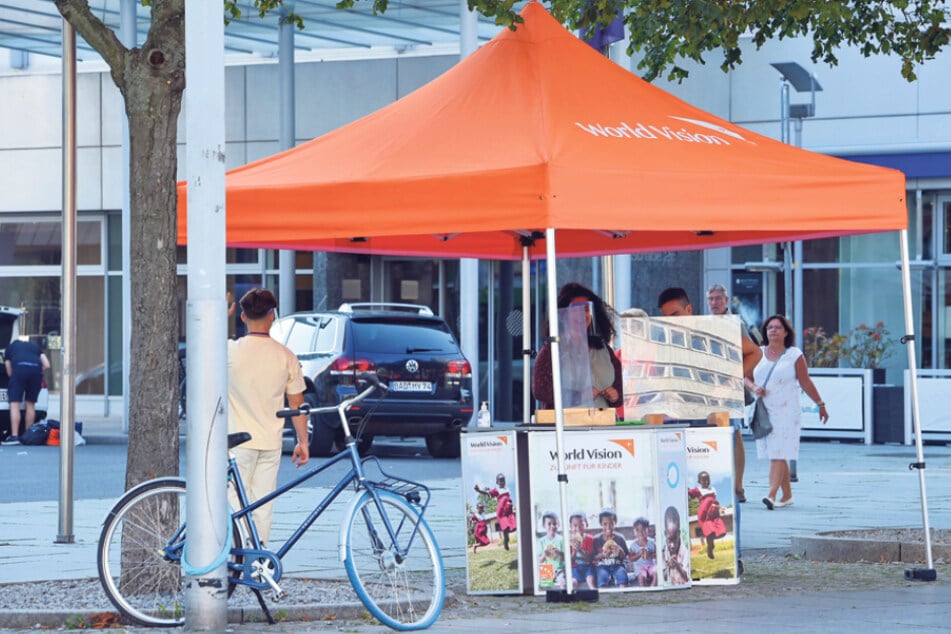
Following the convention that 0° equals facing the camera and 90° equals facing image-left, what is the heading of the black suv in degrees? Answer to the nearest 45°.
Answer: approximately 135°

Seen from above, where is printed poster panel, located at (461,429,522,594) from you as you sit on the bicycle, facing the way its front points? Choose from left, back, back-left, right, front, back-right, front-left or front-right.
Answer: front-left

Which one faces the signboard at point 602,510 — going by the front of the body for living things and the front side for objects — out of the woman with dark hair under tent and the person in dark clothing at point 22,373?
the woman with dark hair under tent

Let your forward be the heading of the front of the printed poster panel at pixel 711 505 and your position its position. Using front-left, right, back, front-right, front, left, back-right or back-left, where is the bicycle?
front-right

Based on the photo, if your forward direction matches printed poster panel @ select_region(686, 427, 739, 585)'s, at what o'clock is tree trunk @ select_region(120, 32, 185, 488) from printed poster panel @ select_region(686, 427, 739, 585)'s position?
The tree trunk is roughly at 2 o'clock from the printed poster panel.

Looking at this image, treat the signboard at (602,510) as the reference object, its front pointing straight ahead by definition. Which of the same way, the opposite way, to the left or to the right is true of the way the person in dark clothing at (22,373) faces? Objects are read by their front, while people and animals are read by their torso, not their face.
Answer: the opposite way

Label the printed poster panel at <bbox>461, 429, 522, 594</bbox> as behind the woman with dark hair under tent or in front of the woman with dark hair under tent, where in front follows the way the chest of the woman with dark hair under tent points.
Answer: in front

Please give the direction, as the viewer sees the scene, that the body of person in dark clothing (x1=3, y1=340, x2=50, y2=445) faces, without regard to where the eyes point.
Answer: away from the camera

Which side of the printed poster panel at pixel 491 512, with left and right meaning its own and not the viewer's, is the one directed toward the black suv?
back

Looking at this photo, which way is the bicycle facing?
to the viewer's right
